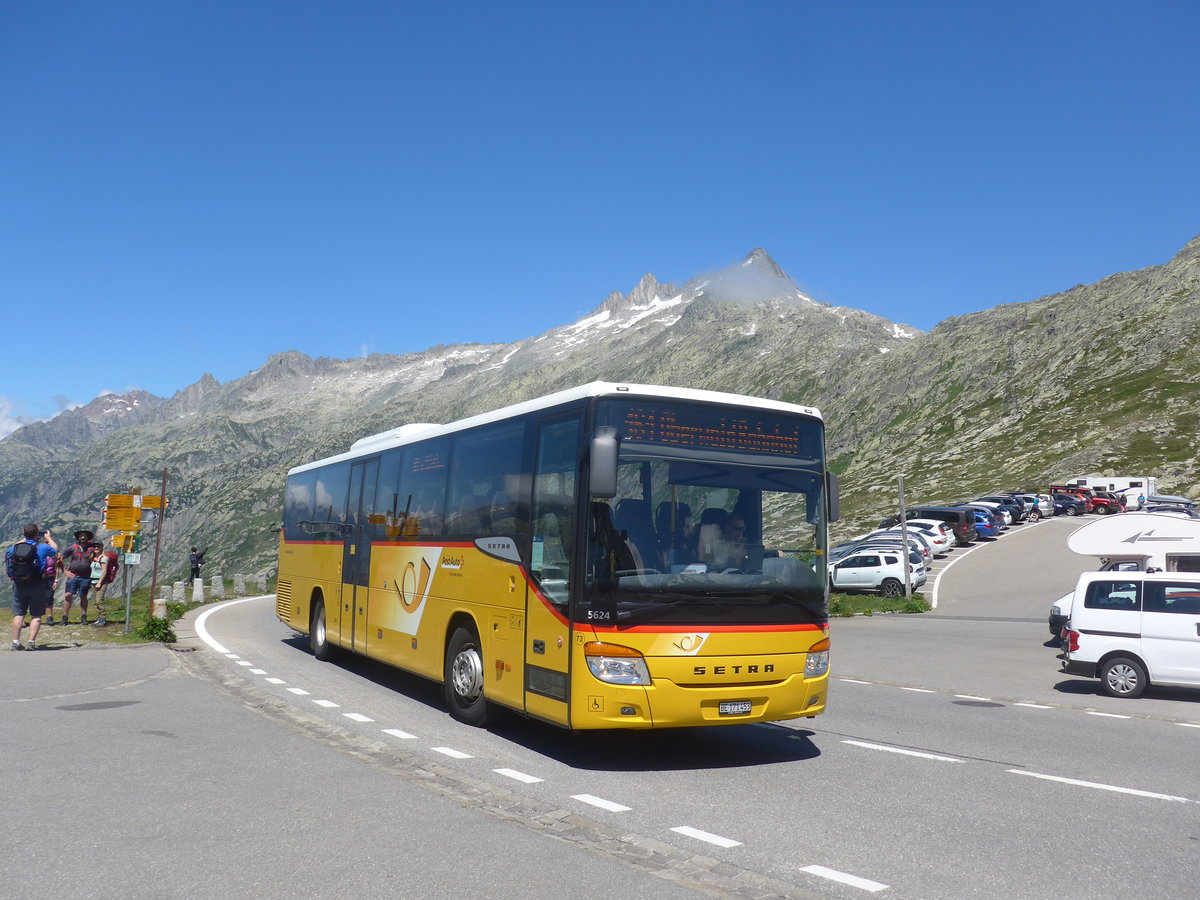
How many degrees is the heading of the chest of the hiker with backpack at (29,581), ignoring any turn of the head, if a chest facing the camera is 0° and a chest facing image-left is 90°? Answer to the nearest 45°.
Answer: approximately 180°

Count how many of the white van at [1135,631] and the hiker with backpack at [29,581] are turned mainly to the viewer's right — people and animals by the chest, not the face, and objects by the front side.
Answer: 1

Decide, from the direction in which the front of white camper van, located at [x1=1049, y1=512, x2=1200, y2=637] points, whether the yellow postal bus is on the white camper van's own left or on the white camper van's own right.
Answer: on the white camper van's own left

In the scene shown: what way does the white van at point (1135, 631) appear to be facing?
to the viewer's right

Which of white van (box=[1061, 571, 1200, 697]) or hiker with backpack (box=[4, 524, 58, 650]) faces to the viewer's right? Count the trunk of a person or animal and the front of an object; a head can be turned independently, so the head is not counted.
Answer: the white van

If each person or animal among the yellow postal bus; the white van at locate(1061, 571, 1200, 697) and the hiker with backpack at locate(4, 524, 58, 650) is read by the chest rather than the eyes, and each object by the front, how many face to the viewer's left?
0

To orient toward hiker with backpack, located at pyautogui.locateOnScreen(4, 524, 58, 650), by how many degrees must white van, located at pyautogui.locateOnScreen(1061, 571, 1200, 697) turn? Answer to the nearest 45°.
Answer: approximately 180°

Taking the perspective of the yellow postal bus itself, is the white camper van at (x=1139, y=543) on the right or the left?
on its left

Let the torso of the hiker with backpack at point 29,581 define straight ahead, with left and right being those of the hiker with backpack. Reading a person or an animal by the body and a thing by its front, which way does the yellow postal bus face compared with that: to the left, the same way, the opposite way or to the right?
the opposite way

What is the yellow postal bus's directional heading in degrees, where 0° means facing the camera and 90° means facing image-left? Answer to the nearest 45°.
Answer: approximately 315°
